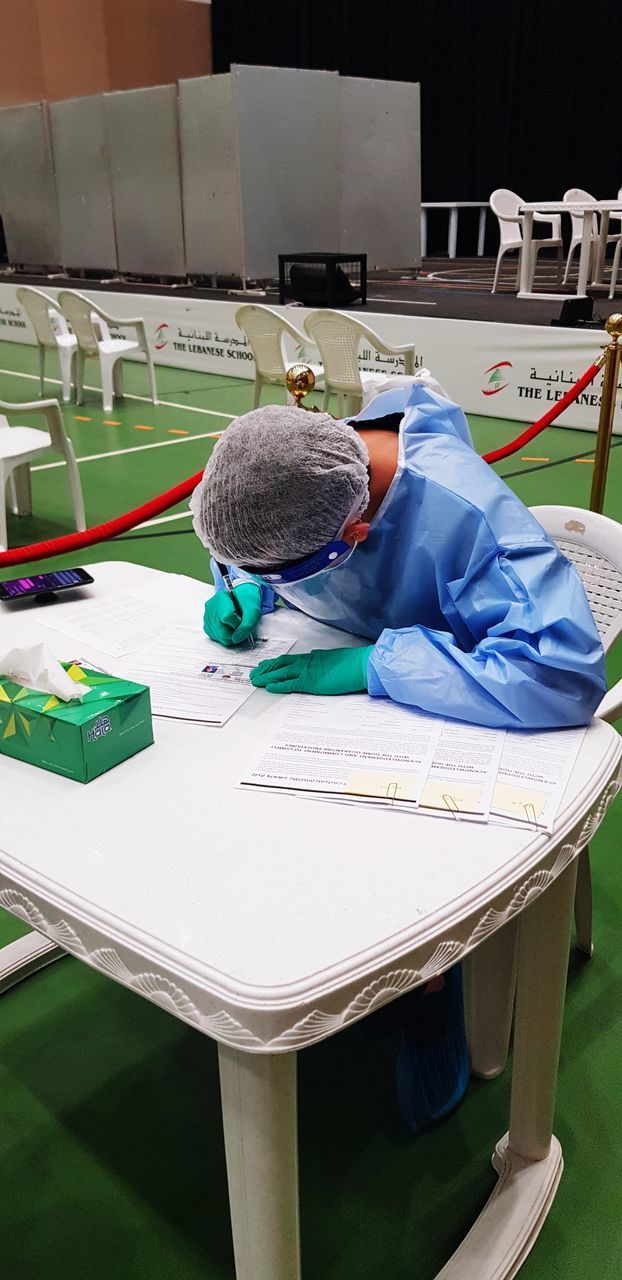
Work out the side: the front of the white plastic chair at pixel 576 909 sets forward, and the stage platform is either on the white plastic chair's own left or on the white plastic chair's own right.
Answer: on the white plastic chair's own right

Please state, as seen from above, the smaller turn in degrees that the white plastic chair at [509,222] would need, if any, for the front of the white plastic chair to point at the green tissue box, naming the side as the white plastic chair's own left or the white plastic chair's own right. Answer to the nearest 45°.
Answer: approximately 90° to the white plastic chair's own right

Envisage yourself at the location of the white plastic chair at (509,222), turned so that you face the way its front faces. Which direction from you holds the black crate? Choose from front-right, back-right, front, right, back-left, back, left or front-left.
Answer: back-right

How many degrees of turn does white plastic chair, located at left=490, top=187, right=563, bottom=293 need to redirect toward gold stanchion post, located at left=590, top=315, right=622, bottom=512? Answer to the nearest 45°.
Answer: approximately 90° to its right

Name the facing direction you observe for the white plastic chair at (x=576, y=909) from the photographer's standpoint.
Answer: facing the viewer and to the left of the viewer

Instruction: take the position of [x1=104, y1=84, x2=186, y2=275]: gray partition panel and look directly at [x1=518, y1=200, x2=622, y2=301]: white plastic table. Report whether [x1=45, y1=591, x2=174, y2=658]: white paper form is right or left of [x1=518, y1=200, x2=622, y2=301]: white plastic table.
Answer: right

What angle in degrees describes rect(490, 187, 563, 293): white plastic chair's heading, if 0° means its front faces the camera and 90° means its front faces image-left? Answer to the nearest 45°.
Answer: approximately 270°
